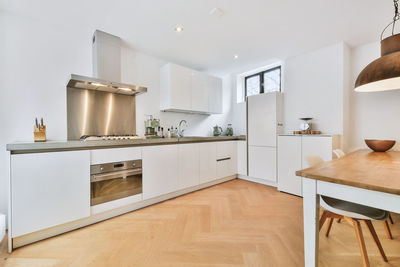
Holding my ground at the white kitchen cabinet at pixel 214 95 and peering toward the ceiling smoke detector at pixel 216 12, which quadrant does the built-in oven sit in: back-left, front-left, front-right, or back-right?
front-right

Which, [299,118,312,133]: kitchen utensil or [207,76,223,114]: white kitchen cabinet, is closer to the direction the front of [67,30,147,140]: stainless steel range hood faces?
the kitchen utensil

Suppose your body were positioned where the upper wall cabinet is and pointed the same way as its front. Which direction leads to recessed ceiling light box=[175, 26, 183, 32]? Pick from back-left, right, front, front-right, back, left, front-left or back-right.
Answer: front-right

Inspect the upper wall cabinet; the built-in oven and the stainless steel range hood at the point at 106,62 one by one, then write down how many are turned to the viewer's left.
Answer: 0

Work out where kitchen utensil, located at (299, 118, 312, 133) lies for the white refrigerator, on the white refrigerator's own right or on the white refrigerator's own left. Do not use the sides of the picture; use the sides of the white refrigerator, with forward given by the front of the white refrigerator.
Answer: on the white refrigerator's own left

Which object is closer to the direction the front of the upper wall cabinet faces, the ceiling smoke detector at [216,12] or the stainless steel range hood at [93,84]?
the ceiling smoke detector

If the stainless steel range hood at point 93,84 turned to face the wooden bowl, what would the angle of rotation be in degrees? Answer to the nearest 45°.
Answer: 0° — it already faces it

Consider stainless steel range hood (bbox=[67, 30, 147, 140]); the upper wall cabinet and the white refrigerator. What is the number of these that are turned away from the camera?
0

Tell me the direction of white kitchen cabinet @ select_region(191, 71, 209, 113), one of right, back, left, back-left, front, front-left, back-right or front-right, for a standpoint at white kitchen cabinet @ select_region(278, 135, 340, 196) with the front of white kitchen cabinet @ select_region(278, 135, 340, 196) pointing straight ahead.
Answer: front-right

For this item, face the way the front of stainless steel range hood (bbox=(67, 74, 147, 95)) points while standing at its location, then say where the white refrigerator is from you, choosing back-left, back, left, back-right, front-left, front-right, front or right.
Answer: front-left

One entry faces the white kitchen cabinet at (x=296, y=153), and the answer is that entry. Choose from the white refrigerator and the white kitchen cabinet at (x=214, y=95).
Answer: the white kitchen cabinet at (x=214, y=95)

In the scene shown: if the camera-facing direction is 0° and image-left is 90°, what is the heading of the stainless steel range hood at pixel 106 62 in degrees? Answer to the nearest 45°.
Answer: approximately 315°

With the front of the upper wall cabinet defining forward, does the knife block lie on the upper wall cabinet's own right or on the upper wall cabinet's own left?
on the upper wall cabinet's own right

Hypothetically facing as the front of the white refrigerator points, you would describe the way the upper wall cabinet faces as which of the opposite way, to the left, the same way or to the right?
to the left

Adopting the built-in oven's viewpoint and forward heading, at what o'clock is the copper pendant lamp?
The copper pendant lamp is roughly at 12 o'clock from the built-in oven.
